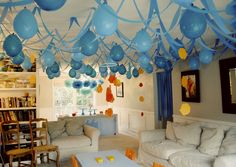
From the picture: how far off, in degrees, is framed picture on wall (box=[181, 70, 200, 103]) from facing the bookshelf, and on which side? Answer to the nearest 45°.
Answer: approximately 45° to its right

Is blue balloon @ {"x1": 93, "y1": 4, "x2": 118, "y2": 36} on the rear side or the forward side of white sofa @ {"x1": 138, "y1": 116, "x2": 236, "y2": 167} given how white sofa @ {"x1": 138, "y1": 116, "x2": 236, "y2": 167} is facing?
on the forward side

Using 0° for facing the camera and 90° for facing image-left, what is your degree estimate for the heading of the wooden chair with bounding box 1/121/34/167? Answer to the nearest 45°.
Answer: approximately 315°

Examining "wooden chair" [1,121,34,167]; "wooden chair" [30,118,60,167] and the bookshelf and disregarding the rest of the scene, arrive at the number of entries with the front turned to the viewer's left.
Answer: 0

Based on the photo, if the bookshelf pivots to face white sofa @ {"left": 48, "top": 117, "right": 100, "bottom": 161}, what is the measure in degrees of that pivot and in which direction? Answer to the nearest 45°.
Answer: approximately 90° to its left

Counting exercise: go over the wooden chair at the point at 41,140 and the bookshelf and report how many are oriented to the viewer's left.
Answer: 0

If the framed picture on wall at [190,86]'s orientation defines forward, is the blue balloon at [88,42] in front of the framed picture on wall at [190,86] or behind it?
in front

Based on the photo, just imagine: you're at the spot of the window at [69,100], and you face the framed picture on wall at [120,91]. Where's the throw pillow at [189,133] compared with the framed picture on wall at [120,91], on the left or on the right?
right

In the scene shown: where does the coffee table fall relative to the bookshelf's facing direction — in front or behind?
in front

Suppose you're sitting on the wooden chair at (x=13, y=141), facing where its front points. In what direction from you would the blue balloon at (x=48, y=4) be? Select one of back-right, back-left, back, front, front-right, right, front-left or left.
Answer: front-right

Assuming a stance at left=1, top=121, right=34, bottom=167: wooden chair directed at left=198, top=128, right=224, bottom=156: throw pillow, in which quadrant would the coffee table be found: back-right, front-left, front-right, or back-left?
front-right

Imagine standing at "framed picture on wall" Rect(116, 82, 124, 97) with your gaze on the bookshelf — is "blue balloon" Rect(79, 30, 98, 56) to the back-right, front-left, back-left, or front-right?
front-left

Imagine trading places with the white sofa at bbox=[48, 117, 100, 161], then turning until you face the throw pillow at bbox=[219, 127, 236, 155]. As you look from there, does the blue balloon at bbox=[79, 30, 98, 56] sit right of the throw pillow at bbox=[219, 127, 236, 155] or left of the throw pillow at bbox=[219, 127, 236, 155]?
right

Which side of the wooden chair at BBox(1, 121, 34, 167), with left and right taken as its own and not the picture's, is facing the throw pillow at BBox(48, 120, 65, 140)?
left
